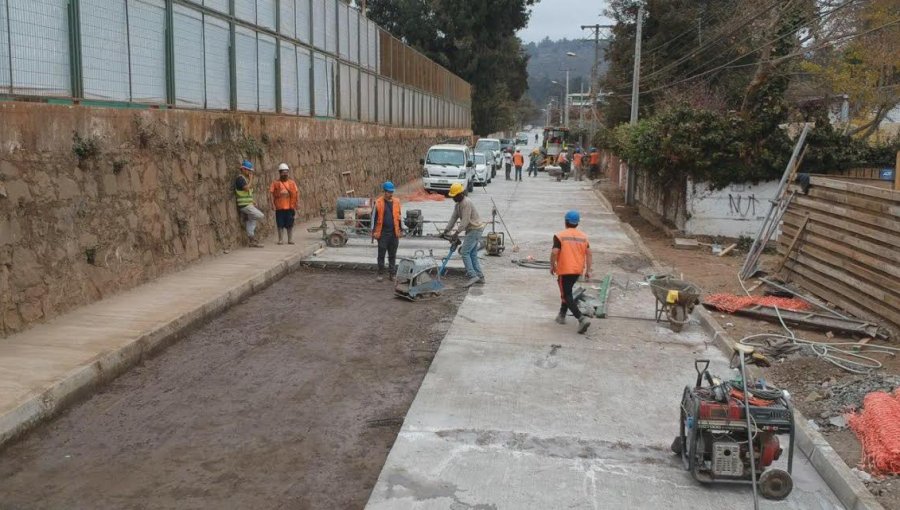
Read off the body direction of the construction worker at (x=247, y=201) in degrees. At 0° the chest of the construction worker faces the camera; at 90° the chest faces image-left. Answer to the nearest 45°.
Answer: approximately 270°

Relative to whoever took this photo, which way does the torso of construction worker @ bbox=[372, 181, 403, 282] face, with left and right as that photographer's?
facing the viewer

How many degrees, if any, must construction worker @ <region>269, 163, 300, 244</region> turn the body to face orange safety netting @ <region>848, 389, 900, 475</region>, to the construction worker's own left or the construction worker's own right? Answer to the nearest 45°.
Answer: approximately 45° to the construction worker's own left

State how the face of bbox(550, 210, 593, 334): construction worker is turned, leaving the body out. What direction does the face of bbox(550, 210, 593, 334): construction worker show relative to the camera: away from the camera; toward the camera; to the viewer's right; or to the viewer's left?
away from the camera

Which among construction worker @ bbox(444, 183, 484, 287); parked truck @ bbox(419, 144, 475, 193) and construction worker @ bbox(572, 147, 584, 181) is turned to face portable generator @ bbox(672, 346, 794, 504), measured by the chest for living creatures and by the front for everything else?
the parked truck

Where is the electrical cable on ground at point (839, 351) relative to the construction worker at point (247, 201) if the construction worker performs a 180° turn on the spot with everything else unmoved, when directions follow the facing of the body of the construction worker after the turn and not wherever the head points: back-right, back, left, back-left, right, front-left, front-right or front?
back-left

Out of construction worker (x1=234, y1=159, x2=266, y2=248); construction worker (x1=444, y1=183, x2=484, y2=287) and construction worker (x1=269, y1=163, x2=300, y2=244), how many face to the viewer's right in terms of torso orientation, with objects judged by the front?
1

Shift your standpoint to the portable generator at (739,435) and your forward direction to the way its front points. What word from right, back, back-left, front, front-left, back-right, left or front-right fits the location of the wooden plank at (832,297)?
back

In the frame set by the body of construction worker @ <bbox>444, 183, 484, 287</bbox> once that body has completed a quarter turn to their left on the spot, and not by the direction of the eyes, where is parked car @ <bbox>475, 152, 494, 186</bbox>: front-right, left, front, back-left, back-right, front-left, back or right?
back

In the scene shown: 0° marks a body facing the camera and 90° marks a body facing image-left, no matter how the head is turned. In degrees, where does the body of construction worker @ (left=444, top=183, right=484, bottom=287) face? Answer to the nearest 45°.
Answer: approximately 90°

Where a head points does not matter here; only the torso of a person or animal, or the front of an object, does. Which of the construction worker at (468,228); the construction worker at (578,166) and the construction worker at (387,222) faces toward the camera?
the construction worker at (387,222)

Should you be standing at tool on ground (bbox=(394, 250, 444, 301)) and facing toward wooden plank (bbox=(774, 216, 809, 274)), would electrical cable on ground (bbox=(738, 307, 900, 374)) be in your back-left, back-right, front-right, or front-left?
front-right

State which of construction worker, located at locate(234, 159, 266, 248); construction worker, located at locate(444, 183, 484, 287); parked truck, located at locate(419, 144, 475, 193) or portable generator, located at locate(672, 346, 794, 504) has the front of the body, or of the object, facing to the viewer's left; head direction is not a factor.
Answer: construction worker, located at locate(444, 183, 484, 287)

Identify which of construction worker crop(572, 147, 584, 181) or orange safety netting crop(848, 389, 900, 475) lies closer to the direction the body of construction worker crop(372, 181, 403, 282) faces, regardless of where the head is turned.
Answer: the orange safety netting

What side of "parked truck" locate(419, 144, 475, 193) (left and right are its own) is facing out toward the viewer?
front

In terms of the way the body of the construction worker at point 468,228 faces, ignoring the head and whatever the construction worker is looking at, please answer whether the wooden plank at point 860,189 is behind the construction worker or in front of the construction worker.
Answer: behind
